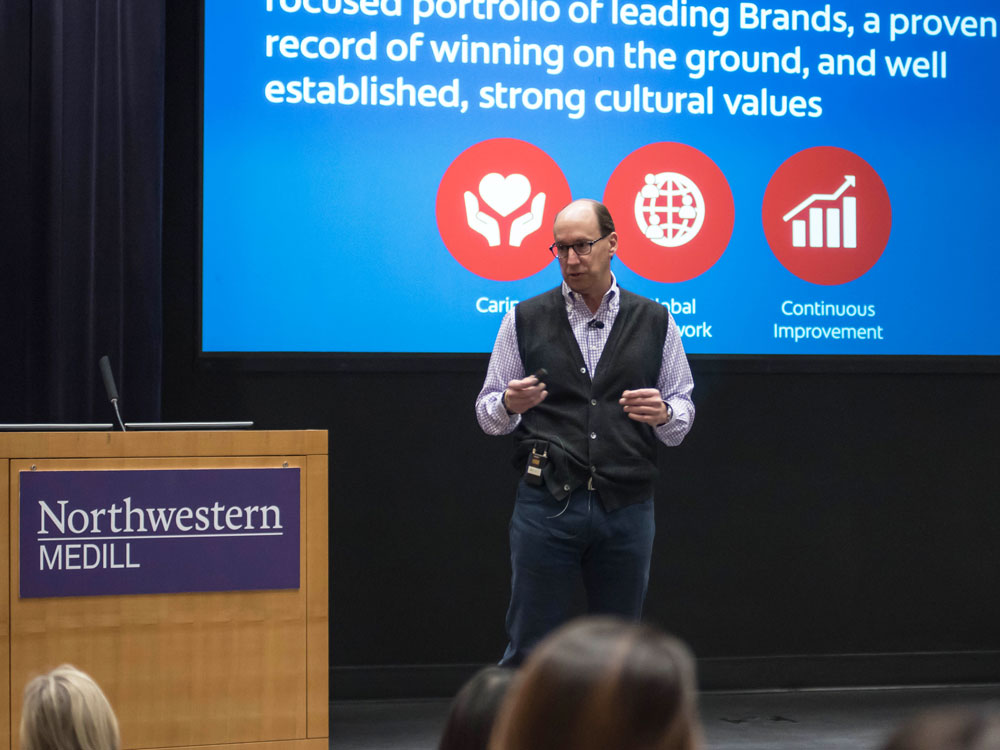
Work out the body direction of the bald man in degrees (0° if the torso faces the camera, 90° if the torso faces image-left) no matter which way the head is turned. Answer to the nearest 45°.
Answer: approximately 0°

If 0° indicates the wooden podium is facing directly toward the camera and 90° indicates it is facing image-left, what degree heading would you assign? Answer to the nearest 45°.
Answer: approximately 0°

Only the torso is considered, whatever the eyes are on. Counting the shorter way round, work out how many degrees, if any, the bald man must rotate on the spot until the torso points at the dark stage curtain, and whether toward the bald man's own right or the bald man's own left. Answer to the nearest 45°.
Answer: approximately 135° to the bald man's own right

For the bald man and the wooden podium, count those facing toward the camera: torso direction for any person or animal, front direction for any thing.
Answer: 2

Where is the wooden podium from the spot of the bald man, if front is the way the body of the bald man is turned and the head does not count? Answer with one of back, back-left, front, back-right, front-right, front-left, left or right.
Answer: right

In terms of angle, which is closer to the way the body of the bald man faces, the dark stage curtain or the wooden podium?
the wooden podium

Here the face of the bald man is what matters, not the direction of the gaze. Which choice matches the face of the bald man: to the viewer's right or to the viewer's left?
to the viewer's left

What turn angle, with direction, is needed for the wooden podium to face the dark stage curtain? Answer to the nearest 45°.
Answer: approximately 180°

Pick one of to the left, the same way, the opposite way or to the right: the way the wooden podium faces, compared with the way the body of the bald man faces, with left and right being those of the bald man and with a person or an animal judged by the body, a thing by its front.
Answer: the same way

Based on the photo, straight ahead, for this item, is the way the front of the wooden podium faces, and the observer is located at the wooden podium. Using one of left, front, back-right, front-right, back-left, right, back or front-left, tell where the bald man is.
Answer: left

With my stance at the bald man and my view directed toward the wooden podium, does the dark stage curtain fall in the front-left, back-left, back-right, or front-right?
front-right
